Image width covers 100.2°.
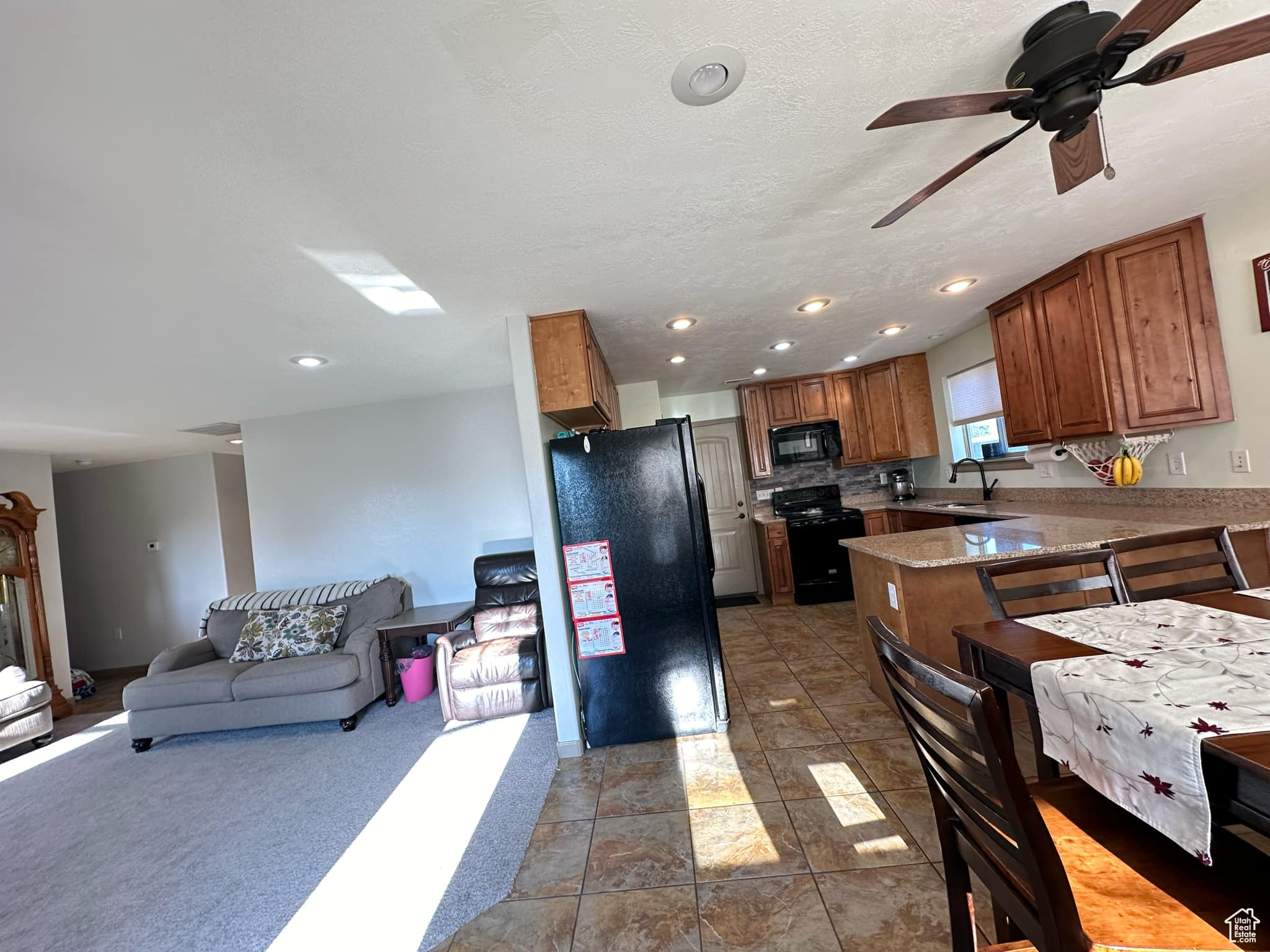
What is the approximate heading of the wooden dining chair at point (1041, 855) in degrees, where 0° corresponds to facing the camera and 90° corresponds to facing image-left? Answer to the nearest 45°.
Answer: approximately 225°

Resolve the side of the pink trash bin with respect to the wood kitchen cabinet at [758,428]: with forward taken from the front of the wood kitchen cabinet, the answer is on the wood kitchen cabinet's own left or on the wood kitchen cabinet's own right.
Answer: on the wood kitchen cabinet's own right

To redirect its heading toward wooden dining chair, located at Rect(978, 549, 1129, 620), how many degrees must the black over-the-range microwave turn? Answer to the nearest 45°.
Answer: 0° — it already faces it

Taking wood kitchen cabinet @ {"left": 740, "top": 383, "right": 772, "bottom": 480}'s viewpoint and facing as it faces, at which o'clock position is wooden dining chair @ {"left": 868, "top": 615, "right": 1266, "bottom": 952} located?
The wooden dining chair is roughly at 12 o'clock from the wood kitchen cabinet.

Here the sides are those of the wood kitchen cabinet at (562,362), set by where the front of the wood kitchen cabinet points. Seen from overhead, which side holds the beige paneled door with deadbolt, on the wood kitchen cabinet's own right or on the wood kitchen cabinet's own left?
on the wood kitchen cabinet's own left

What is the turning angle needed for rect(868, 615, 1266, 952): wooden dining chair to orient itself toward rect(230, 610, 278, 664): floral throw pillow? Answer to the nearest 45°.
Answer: approximately 135° to its left

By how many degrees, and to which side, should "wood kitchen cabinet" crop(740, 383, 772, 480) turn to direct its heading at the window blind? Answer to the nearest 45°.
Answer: approximately 90° to its left
